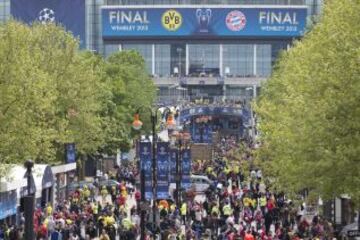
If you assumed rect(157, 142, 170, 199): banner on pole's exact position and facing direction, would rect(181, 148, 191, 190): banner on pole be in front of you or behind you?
behind

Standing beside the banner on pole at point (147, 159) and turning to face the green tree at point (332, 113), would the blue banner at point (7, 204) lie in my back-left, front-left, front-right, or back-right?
back-right

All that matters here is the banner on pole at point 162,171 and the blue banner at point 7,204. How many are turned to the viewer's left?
0

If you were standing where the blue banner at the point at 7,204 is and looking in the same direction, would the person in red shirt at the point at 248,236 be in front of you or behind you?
in front

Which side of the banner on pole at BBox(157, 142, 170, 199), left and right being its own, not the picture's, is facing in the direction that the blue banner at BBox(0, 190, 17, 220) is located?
right

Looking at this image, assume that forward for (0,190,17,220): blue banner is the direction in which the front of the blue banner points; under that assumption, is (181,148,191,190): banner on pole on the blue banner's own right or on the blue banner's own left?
on the blue banner's own left
